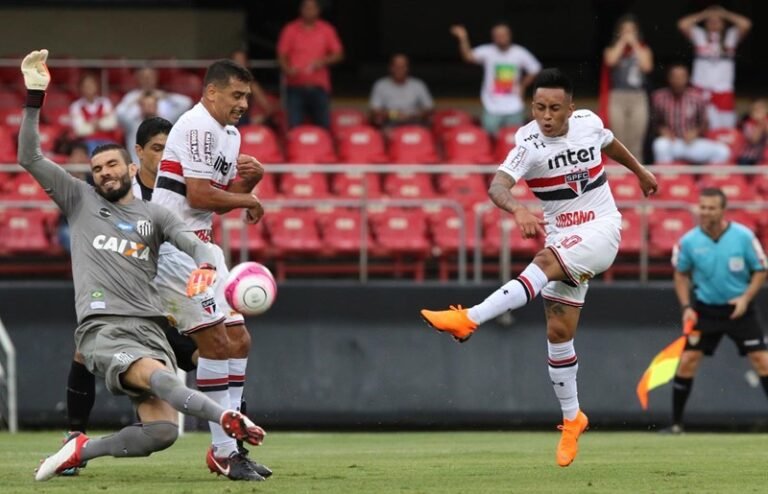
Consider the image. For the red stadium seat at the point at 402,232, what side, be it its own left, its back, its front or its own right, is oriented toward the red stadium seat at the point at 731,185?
left
